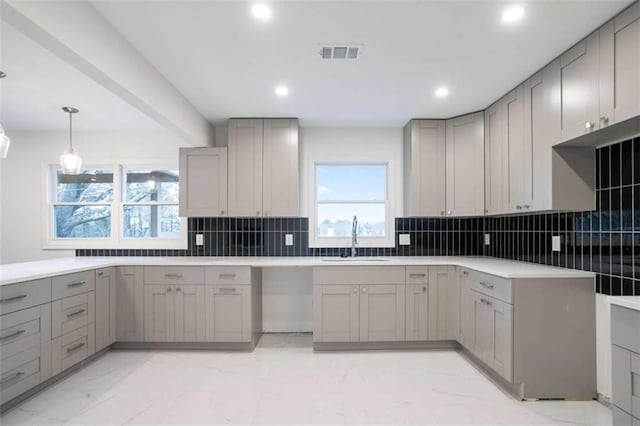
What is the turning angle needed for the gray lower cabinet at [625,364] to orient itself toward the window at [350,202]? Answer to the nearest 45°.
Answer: approximately 90° to its right

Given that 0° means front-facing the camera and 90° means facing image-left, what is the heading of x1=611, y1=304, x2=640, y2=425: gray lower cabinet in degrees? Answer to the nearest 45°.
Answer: approximately 45°

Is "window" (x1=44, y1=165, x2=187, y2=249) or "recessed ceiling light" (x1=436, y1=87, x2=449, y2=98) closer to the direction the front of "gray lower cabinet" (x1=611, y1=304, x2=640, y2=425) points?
the window

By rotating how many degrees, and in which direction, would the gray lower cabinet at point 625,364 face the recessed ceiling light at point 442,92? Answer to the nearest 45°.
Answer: approximately 90° to its right
